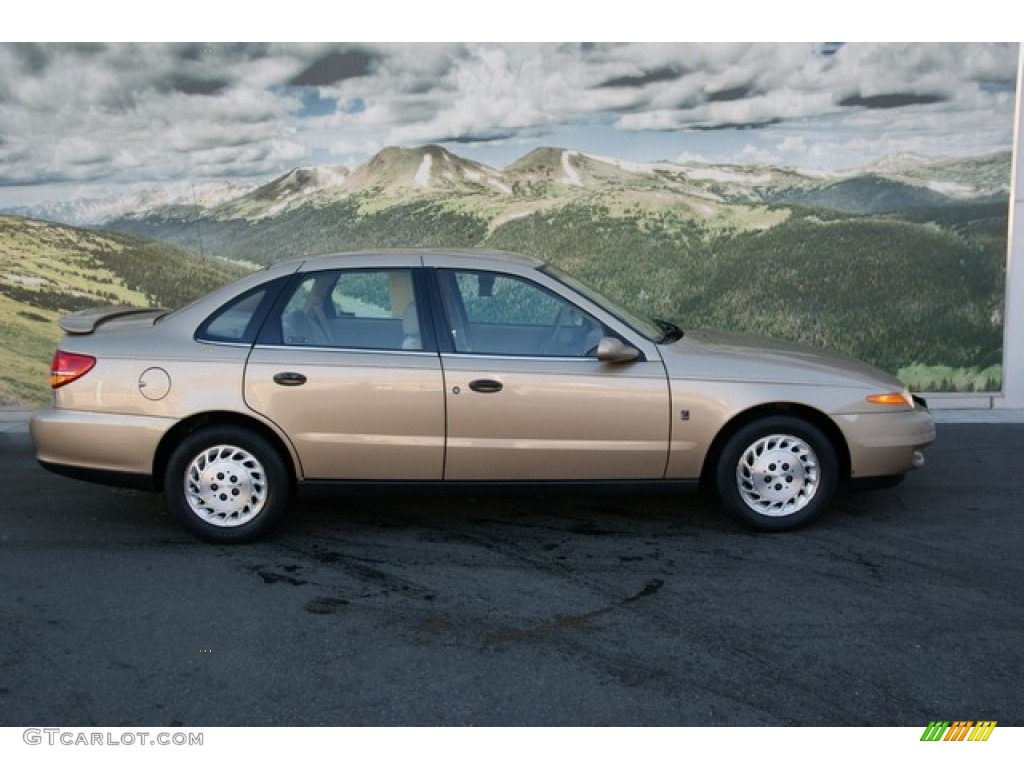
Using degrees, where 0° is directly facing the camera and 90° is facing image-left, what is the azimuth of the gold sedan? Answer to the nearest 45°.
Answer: approximately 270°
